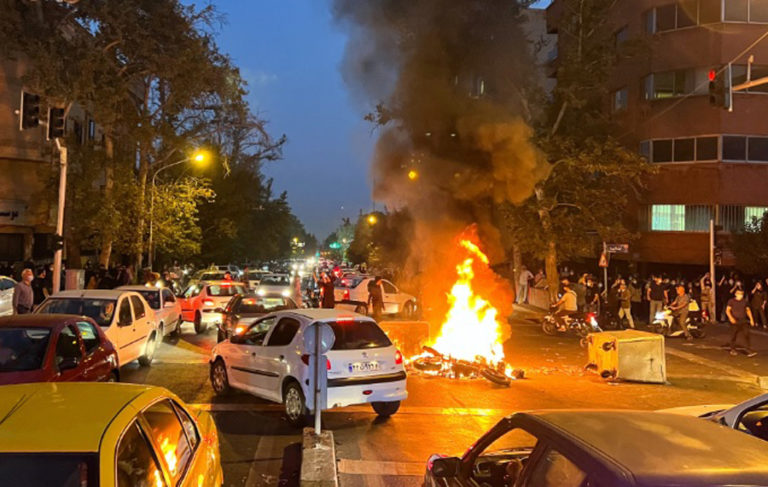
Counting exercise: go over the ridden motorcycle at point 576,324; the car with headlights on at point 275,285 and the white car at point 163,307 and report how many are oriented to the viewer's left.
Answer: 1

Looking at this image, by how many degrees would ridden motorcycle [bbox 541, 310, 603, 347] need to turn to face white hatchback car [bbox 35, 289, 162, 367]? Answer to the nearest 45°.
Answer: approximately 45° to its left

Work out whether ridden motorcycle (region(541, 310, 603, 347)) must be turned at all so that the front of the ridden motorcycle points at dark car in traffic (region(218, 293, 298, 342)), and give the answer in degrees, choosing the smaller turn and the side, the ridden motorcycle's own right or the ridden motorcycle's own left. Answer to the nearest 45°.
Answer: approximately 45° to the ridden motorcycle's own left

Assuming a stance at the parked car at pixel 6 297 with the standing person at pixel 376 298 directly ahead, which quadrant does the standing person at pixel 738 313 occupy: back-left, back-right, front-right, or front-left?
front-right

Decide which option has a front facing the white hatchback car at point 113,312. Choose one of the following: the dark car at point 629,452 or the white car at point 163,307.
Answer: the dark car at point 629,452

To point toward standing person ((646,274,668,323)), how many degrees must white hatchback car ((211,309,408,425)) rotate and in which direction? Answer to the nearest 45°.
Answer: approximately 90° to its right

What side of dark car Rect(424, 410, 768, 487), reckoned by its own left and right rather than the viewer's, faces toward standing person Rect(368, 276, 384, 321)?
front

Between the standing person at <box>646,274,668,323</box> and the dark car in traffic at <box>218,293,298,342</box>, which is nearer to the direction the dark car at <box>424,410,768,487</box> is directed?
the dark car in traffic

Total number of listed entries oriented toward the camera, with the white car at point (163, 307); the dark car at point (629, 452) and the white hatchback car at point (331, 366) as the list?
0

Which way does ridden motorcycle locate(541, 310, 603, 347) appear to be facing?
to the viewer's left

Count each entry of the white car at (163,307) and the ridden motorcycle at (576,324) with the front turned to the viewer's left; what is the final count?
1

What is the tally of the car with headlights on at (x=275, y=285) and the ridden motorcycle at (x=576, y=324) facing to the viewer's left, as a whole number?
1

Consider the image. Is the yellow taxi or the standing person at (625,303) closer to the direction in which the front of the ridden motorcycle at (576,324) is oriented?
the yellow taxi

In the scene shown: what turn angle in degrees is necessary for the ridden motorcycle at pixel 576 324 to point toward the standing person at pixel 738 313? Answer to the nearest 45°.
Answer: approximately 135° to its left

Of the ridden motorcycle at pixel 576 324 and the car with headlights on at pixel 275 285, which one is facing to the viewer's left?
the ridden motorcycle

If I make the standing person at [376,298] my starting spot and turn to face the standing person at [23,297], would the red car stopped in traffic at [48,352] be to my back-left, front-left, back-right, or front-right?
front-left
